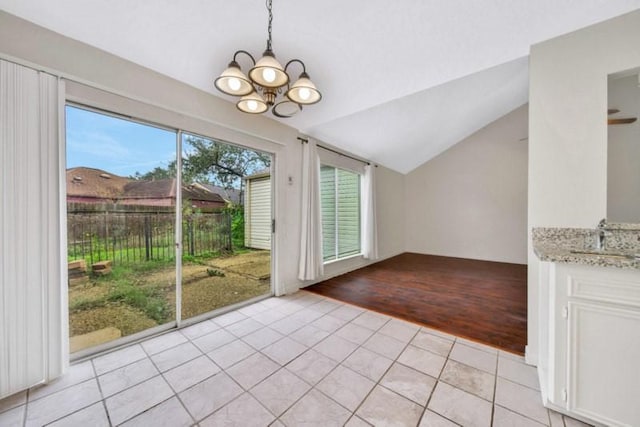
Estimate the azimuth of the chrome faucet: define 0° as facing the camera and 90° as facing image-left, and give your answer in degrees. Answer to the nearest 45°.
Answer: approximately 0°

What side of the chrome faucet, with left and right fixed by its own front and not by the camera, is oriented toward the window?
right

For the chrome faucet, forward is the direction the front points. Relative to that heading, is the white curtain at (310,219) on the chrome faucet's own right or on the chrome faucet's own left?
on the chrome faucet's own right

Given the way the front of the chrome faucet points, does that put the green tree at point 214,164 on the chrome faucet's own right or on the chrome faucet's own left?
on the chrome faucet's own right

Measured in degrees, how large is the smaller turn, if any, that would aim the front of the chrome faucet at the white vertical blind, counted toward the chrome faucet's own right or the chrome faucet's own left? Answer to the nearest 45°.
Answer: approximately 45° to the chrome faucet's own right

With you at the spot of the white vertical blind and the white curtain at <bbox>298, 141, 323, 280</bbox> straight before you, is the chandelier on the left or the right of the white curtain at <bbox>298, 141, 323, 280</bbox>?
right

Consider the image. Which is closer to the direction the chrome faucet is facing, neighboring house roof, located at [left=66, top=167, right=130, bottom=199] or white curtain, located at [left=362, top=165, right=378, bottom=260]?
the neighboring house roof

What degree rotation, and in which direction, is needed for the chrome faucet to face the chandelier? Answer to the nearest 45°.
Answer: approximately 45° to its right

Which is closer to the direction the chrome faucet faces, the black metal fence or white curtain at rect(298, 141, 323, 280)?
the black metal fence
